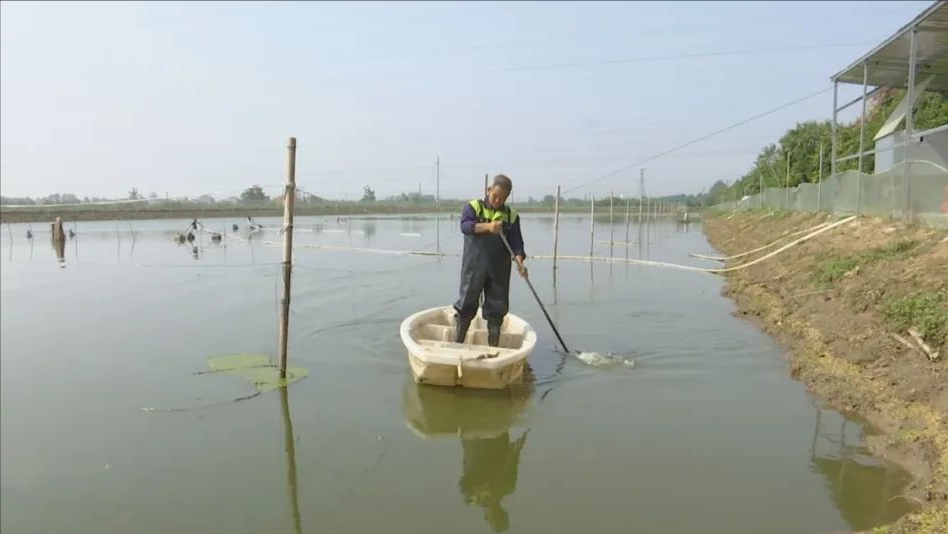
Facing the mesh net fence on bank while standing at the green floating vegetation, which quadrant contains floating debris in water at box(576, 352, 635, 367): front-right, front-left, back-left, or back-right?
front-right

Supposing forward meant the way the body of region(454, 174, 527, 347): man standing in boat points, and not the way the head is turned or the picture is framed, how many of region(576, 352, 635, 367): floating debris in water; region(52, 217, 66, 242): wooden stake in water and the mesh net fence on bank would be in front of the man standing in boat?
0

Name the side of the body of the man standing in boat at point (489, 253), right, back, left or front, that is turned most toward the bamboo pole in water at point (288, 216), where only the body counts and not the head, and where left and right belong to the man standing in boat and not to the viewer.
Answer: right

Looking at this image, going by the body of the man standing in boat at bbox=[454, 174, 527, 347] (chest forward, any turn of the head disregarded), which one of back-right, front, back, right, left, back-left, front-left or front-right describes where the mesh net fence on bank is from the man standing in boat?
back-left

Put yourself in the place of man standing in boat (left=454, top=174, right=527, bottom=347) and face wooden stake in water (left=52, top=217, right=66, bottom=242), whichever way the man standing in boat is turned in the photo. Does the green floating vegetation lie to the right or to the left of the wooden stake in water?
left

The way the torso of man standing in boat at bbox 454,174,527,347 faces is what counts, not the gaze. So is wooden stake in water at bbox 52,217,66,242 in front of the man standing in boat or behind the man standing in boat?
behind

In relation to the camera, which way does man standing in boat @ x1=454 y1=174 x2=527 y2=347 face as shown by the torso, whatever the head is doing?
toward the camera

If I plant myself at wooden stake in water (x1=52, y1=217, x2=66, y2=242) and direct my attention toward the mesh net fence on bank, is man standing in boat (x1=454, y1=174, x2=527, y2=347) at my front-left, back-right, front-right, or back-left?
front-right

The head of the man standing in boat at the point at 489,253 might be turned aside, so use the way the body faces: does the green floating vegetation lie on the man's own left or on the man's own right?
on the man's own right
